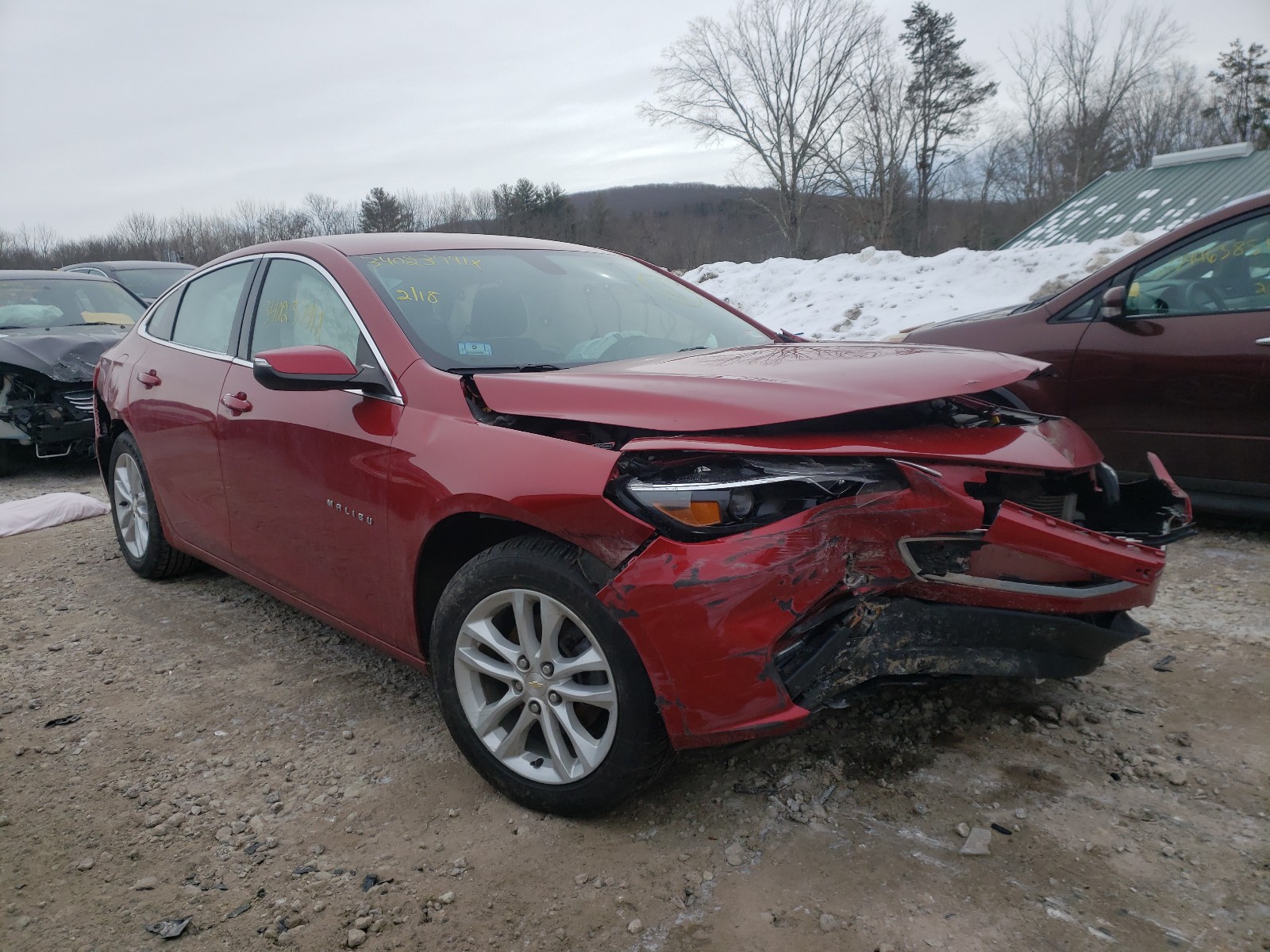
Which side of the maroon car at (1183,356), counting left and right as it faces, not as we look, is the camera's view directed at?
left

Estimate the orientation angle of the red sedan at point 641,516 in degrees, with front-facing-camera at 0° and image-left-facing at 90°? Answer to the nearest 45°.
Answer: approximately 315°

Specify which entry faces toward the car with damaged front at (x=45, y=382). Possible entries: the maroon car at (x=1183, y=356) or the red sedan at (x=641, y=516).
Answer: the maroon car at (x=1183, y=356)

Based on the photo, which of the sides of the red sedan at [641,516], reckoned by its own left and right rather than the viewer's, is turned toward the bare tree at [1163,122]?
left

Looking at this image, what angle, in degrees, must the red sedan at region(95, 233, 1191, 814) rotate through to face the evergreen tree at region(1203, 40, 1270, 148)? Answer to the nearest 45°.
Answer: approximately 90° to its left

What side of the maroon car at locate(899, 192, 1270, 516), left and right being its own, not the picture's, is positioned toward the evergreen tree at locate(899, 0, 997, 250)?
right

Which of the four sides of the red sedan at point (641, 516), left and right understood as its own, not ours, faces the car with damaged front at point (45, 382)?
back

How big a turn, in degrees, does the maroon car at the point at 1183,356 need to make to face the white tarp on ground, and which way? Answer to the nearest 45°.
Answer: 0° — it already faces it

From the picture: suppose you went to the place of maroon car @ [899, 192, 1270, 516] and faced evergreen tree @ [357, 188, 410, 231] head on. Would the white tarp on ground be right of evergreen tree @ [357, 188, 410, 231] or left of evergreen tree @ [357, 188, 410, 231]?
left

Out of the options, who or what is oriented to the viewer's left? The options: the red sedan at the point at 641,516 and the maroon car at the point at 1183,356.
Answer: the maroon car at the point at 1183,356
